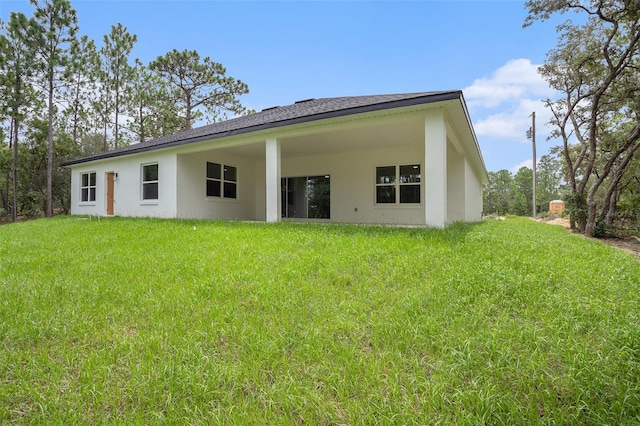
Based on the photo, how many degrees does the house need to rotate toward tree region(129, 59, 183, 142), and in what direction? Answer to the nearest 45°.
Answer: approximately 90° to its left

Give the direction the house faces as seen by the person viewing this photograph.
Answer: facing away from the viewer and to the right of the viewer

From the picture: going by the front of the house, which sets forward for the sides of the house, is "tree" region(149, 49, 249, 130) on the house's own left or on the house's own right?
on the house's own left

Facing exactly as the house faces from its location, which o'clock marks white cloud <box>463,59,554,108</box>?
The white cloud is roughly at 1 o'clock from the house.

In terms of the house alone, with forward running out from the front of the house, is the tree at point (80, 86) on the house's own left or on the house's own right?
on the house's own left

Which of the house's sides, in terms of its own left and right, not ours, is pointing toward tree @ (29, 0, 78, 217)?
left

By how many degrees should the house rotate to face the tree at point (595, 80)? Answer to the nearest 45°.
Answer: approximately 90° to its left
